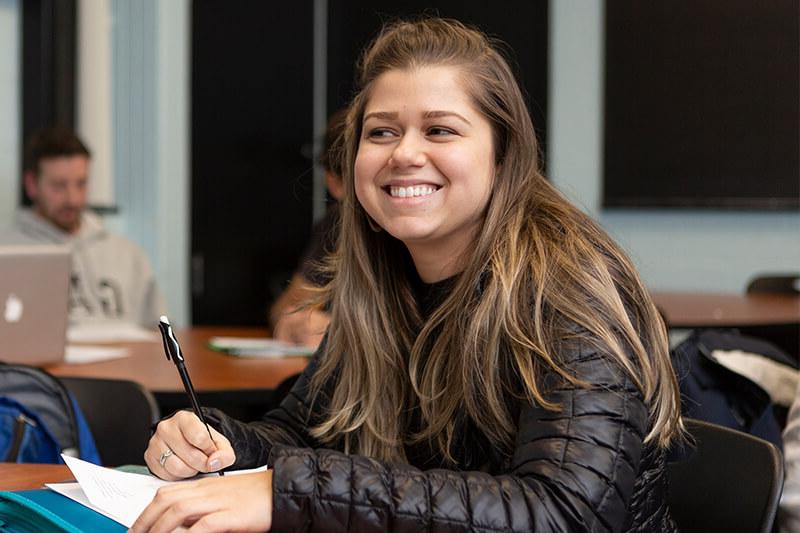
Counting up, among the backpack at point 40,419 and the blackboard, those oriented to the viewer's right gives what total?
0

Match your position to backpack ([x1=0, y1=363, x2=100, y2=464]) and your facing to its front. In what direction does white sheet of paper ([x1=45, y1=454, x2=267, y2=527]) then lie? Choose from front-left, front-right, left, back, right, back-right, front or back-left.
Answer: front-left

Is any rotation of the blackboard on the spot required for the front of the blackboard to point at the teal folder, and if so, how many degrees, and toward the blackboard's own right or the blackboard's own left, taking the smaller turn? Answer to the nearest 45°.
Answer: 0° — it already faces it

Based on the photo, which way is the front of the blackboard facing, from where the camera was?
facing the viewer

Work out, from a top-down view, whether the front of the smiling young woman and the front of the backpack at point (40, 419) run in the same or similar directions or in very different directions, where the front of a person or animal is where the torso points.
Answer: same or similar directions

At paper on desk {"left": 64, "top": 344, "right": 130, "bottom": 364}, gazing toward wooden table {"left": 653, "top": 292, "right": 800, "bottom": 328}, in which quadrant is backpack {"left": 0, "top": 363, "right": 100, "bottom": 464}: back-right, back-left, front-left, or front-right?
back-right

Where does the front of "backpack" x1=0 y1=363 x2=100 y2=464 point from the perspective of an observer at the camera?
facing the viewer and to the left of the viewer

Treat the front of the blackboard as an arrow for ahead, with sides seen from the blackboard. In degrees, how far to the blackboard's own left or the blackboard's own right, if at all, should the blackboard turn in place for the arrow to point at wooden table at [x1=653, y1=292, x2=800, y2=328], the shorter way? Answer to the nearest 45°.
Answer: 0° — it already faces it

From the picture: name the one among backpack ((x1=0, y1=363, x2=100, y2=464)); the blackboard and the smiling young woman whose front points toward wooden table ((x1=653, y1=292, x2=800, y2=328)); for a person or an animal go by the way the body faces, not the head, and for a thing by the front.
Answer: the blackboard

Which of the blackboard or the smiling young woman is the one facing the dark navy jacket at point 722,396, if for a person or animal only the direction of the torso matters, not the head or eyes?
the blackboard

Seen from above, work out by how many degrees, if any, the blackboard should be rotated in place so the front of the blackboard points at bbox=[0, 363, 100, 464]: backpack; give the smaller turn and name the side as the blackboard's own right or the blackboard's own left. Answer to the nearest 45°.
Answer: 0° — it already faces it

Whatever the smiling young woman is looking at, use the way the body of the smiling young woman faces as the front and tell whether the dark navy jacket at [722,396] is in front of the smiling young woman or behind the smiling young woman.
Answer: behind

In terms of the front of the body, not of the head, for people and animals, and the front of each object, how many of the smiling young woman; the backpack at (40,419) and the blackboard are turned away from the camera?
0

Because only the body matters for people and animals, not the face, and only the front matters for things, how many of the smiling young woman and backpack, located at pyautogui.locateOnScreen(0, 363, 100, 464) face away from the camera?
0

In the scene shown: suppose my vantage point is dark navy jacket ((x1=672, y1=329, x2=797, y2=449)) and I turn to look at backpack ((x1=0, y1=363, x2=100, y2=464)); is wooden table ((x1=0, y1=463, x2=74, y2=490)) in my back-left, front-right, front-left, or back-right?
front-left
